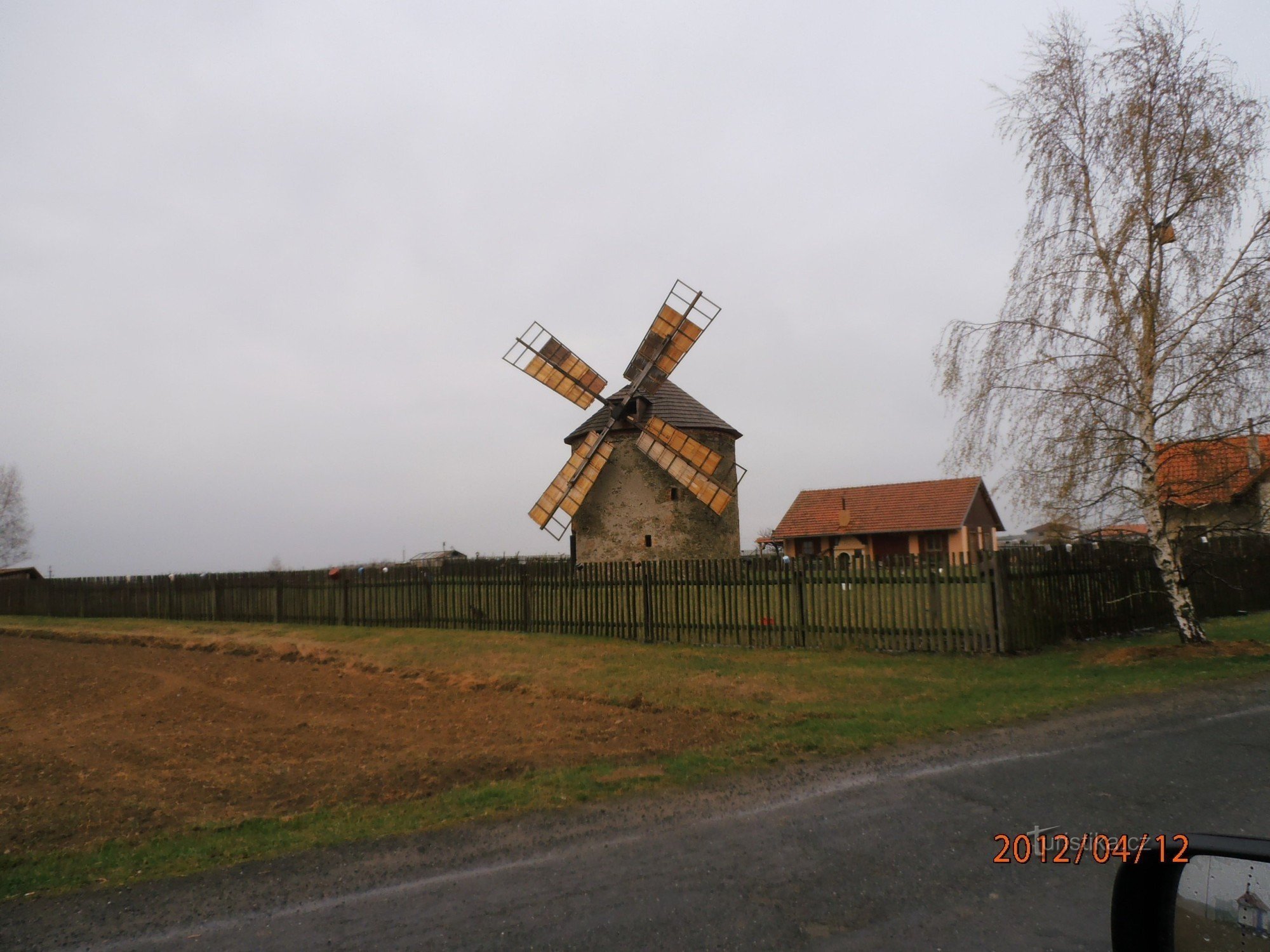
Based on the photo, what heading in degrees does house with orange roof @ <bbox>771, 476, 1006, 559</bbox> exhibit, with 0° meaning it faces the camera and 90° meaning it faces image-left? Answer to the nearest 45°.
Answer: approximately 0°
